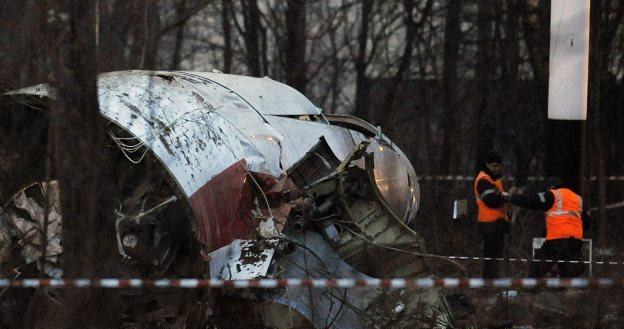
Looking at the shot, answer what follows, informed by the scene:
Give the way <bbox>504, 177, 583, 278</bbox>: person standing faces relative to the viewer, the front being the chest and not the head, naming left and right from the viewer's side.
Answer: facing away from the viewer and to the left of the viewer

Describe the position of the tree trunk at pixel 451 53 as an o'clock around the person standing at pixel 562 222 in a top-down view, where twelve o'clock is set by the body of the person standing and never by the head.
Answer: The tree trunk is roughly at 1 o'clock from the person standing.

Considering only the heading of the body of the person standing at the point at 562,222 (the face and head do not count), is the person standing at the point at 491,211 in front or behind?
in front

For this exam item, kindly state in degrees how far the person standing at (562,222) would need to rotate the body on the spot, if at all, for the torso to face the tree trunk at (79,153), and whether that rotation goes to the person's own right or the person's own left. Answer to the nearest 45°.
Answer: approximately 90° to the person's own left

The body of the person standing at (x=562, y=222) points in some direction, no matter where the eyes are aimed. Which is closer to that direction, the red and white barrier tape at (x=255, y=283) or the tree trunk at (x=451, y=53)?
the tree trunk

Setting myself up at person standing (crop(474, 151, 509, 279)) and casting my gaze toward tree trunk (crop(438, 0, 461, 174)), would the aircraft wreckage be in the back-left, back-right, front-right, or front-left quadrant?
back-left

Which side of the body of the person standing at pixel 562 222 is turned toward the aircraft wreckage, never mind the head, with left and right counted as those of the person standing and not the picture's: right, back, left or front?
left
